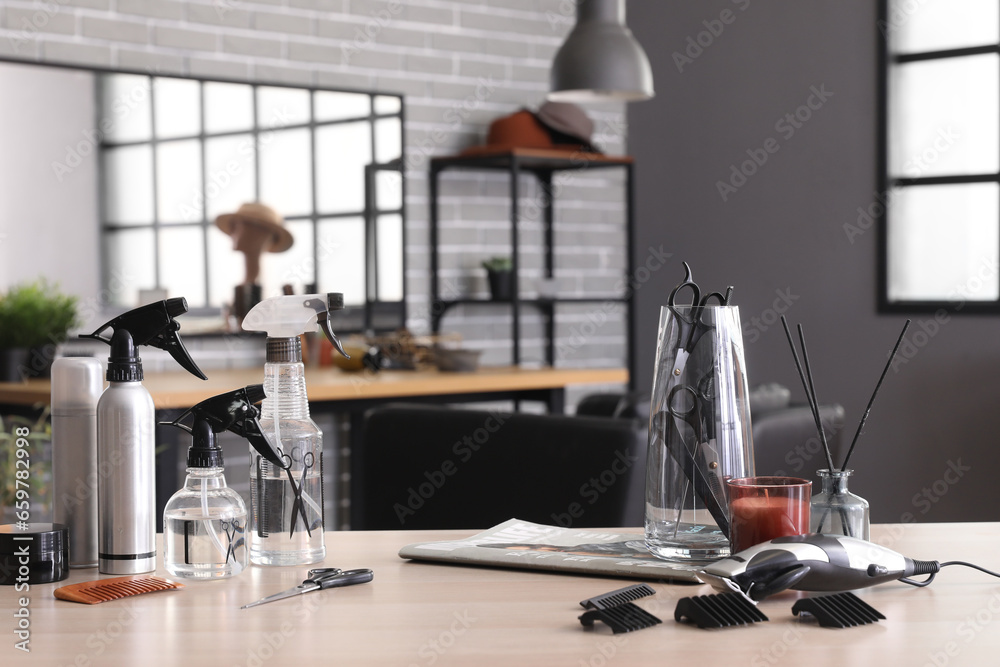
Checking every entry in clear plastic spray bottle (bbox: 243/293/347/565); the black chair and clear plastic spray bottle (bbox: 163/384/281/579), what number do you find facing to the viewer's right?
2

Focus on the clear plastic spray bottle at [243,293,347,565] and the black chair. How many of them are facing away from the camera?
1

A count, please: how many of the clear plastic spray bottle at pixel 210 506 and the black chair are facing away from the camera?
1

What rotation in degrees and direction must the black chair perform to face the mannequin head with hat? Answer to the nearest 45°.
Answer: approximately 45° to its left

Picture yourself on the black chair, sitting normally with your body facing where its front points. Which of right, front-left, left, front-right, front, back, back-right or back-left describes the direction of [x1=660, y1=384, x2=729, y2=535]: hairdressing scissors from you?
back

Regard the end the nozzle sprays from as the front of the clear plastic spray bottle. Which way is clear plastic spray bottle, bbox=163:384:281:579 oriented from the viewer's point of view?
to the viewer's right

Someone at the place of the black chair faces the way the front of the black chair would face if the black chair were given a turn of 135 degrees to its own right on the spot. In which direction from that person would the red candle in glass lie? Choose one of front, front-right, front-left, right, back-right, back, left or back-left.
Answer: front-right

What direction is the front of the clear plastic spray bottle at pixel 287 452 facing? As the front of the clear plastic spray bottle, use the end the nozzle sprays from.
to the viewer's right

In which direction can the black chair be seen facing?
away from the camera

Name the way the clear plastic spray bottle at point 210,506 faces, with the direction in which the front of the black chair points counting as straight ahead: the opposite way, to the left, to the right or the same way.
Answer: to the right
